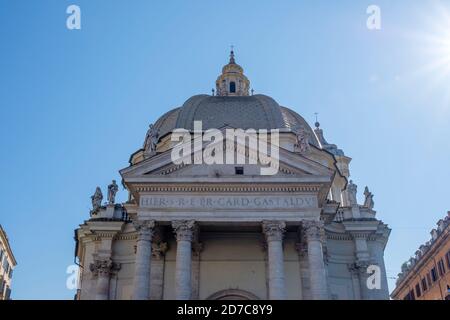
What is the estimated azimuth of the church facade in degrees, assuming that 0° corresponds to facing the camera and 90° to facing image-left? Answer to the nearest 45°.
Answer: approximately 0°
